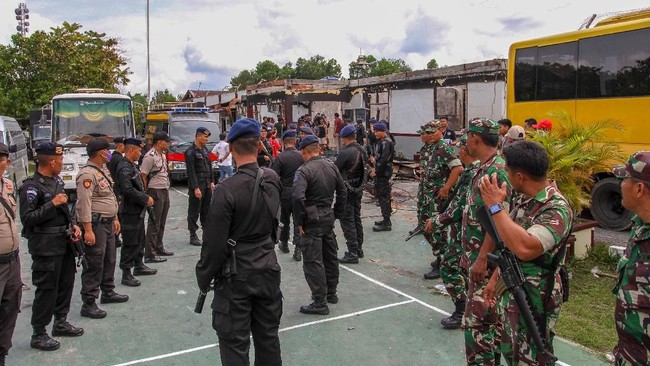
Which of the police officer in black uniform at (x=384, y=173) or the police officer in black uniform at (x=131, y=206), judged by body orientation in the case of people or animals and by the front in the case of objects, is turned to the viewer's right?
the police officer in black uniform at (x=131, y=206)

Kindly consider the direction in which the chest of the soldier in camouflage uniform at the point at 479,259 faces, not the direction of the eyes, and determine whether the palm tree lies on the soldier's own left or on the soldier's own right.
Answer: on the soldier's own right

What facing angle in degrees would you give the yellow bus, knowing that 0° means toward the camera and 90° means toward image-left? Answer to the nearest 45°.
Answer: approximately 315°

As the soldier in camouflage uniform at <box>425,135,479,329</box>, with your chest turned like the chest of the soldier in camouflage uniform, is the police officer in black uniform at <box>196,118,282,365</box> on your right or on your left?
on your left

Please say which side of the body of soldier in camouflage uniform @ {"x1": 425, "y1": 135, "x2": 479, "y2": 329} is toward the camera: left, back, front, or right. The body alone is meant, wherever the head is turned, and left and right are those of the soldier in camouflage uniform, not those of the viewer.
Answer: left

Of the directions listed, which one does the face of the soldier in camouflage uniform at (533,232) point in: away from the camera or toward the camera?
away from the camera

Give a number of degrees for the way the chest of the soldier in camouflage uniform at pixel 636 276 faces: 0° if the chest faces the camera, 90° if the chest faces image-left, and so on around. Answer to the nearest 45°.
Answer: approximately 90°

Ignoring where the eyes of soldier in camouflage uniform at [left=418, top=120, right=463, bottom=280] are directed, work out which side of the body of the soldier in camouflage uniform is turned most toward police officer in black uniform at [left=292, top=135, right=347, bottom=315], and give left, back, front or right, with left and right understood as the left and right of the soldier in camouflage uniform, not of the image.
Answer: front

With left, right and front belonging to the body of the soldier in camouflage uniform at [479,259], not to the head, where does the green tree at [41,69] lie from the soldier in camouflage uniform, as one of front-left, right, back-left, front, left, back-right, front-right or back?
front-right

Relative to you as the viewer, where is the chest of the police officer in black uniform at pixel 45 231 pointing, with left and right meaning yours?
facing the viewer and to the right of the viewer

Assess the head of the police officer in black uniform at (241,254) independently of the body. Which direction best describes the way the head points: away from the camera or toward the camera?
away from the camera

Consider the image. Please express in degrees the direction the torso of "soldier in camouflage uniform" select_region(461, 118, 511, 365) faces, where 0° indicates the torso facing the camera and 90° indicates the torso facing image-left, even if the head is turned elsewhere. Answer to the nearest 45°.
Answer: approximately 90°

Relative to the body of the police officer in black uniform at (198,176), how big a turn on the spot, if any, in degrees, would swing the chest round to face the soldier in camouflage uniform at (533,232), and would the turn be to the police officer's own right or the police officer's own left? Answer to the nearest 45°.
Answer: approximately 45° to the police officer's own right
